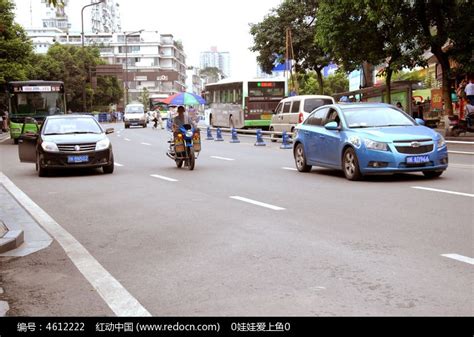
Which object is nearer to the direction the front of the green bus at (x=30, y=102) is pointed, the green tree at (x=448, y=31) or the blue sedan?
the blue sedan

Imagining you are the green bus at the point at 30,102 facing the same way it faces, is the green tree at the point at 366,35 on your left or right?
on your left

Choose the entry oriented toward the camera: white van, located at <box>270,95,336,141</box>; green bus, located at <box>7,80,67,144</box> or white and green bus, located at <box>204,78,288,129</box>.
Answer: green bus, located at <box>7,80,67,144</box>

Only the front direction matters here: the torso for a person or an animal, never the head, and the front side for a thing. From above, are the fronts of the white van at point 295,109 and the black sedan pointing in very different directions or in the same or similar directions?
very different directions

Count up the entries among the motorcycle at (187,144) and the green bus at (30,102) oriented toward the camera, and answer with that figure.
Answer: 2

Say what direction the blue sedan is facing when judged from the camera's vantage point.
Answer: facing the viewer and to the right of the viewer

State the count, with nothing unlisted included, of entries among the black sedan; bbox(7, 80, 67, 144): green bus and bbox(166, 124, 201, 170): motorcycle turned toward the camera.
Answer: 3

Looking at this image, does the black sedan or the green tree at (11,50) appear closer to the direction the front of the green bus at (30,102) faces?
the black sedan
